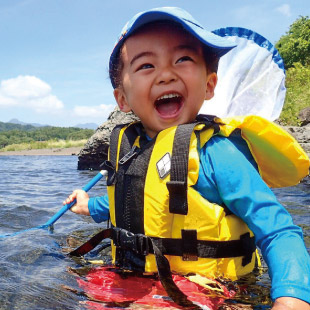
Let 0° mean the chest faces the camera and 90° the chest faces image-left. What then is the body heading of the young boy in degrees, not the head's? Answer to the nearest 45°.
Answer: approximately 45°

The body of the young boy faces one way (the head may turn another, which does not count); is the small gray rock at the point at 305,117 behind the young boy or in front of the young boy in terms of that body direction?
behind

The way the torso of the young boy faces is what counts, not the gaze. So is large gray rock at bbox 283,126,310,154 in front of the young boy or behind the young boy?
behind

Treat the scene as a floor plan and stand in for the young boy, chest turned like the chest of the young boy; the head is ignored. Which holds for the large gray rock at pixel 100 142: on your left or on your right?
on your right
